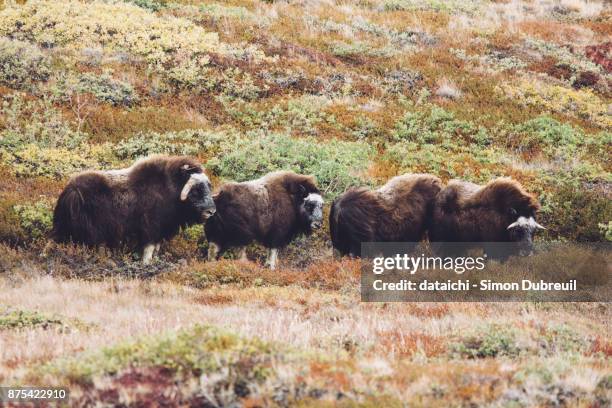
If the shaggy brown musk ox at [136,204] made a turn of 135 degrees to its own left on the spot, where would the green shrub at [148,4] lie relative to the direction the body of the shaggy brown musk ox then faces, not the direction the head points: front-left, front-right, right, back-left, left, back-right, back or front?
front-right

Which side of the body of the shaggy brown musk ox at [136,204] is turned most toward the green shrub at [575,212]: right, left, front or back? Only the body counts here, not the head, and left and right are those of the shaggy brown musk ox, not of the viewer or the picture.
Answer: front

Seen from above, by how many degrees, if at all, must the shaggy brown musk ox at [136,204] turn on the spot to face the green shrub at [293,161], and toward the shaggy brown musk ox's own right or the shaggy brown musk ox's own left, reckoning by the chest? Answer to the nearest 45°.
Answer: approximately 45° to the shaggy brown musk ox's own left

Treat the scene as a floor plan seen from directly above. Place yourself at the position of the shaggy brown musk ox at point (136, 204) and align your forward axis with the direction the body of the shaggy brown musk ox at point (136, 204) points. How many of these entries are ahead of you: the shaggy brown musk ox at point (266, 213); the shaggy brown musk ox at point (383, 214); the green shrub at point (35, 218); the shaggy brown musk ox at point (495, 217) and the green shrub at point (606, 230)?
4

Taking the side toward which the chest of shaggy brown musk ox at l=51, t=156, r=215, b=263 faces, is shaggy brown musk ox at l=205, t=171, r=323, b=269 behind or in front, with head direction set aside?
in front

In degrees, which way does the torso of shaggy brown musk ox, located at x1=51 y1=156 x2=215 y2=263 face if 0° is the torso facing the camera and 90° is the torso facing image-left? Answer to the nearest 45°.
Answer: approximately 270°

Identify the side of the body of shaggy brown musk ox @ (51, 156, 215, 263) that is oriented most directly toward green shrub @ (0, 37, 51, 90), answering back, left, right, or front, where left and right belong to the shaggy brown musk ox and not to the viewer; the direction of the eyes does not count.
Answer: left

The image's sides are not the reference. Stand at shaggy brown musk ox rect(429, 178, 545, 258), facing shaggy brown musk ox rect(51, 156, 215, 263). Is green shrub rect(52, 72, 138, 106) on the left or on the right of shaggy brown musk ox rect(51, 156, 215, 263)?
right

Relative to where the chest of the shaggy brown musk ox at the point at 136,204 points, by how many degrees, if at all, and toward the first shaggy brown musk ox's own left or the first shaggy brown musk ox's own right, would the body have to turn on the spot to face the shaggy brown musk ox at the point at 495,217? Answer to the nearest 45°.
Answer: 0° — it already faces it

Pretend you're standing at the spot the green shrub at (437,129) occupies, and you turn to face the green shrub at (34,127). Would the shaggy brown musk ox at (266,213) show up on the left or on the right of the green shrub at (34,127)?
left

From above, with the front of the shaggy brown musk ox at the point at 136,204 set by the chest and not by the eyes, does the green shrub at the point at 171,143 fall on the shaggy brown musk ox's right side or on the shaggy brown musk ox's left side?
on the shaggy brown musk ox's left side

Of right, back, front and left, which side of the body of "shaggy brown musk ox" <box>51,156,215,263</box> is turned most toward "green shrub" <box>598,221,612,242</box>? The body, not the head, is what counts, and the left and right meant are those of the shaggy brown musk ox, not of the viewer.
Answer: front
